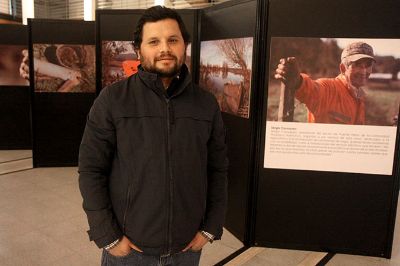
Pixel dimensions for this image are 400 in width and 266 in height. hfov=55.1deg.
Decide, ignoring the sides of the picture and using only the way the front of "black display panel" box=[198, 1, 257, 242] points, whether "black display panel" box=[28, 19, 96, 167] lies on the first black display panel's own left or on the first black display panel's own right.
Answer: on the first black display panel's own right

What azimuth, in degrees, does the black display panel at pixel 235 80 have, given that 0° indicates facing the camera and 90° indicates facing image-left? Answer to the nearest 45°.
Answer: approximately 45°

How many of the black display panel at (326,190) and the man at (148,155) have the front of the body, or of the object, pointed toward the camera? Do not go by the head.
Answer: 2

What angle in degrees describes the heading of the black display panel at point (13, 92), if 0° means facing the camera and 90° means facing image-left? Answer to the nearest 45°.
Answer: approximately 0°
